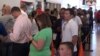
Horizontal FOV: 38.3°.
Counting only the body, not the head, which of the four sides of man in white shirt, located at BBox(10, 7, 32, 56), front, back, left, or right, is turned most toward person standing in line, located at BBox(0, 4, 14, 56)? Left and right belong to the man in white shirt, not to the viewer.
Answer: front

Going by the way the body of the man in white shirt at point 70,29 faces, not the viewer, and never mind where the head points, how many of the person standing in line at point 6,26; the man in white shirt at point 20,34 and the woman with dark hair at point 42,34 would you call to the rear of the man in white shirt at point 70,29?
0

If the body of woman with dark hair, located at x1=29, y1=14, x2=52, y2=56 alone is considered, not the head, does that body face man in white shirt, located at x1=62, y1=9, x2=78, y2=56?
no

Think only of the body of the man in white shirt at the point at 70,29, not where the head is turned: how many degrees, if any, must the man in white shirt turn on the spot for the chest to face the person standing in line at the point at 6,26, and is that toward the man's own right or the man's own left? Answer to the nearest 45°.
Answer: approximately 45° to the man's own right

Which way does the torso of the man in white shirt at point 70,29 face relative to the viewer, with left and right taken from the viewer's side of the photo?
facing the viewer and to the left of the viewer

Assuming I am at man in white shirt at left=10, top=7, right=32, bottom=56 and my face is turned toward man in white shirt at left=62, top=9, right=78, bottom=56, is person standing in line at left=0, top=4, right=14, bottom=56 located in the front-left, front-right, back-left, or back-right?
back-left

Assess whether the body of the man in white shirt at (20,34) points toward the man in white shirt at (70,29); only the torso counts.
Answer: no

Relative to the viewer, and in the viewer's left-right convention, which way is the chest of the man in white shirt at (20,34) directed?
facing away from the viewer and to the left of the viewer

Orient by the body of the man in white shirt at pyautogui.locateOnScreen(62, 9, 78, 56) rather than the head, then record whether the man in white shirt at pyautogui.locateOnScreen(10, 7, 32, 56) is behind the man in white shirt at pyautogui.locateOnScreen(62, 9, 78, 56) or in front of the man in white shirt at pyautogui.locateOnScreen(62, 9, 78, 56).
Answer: in front

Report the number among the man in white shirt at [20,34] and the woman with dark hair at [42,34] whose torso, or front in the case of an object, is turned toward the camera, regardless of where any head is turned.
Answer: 0
